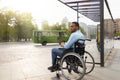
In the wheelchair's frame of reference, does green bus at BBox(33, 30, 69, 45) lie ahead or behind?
ahead

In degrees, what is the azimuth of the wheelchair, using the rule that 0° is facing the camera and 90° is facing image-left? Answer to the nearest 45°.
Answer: approximately 135°
